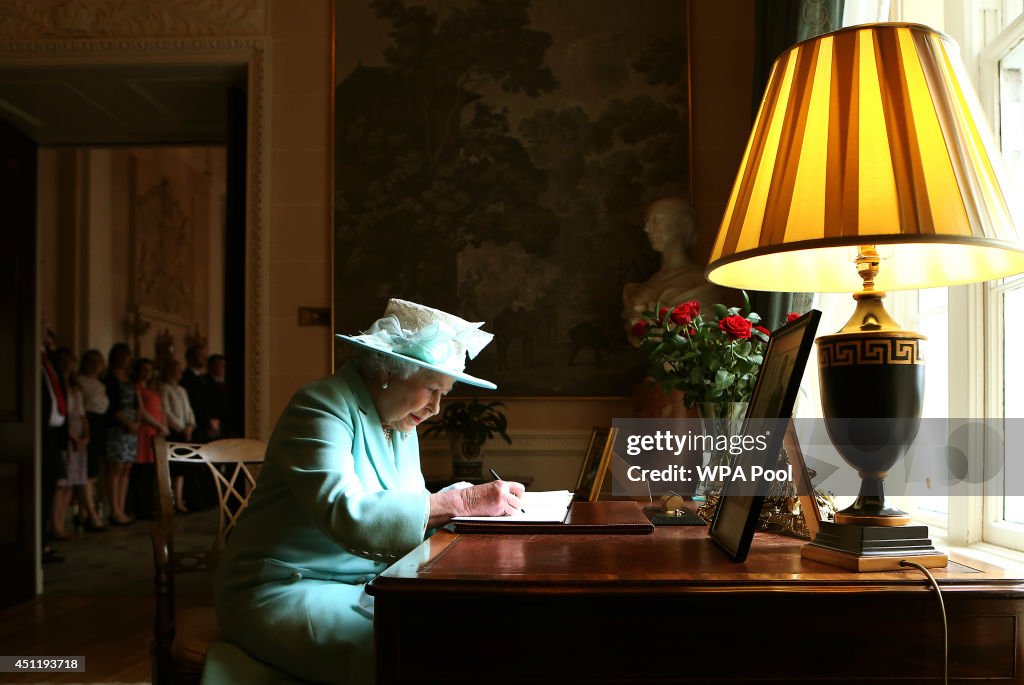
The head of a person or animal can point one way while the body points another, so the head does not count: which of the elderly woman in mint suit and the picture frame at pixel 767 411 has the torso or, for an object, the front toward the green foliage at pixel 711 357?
the elderly woman in mint suit

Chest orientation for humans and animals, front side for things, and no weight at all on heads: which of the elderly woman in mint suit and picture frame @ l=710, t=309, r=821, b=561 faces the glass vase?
the elderly woman in mint suit

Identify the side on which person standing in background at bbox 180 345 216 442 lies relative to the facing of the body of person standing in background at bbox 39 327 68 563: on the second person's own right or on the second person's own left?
on the second person's own left

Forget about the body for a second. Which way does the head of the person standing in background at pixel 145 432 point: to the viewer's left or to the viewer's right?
to the viewer's right

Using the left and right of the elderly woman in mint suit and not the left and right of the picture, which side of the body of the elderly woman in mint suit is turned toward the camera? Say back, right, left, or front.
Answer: right

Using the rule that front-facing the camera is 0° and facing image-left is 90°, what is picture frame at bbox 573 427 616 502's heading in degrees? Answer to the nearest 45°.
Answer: approximately 45°

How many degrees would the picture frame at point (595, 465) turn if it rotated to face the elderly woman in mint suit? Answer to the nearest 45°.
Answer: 0° — it already faces them
